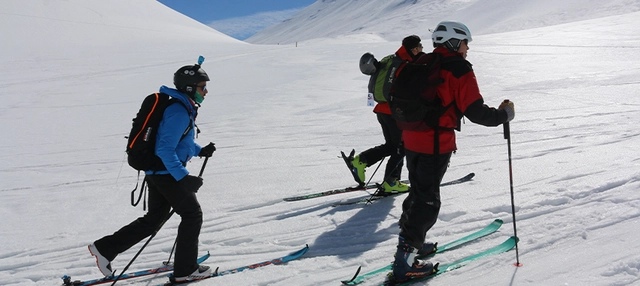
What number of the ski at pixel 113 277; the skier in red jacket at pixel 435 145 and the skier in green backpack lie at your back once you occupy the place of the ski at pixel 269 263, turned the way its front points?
1

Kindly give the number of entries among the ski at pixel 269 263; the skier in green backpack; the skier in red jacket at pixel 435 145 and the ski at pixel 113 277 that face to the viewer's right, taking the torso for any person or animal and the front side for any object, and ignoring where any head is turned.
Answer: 4

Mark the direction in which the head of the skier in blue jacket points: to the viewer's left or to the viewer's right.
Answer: to the viewer's right

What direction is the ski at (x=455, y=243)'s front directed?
to the viewer's right

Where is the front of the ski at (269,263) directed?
to the viewer's right

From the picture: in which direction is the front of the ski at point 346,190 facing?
to the viewer's right

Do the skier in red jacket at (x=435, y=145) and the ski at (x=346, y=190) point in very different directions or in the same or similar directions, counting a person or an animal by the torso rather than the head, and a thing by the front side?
same or similar directions

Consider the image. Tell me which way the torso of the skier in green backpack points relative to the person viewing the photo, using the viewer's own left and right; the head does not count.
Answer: facing to the right of the viewer

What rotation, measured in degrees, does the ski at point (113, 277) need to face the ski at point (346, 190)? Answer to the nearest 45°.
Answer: approximately 45° to its left

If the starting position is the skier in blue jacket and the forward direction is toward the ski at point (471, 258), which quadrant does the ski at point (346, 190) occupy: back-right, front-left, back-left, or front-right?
front-left

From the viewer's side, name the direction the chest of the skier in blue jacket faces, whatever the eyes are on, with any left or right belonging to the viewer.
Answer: facing to the right of the viewer

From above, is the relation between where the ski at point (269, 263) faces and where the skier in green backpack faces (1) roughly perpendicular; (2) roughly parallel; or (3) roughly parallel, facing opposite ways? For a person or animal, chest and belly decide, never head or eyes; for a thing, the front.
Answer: roughly parallel

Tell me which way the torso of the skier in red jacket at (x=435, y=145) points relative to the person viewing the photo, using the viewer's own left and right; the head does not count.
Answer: facing to the right of the viewer

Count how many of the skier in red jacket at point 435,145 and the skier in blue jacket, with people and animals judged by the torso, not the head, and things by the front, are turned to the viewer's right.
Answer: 2

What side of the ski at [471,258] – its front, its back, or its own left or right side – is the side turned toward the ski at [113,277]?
back

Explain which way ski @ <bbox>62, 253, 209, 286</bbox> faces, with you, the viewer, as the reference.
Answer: facing to the right of the viewer
